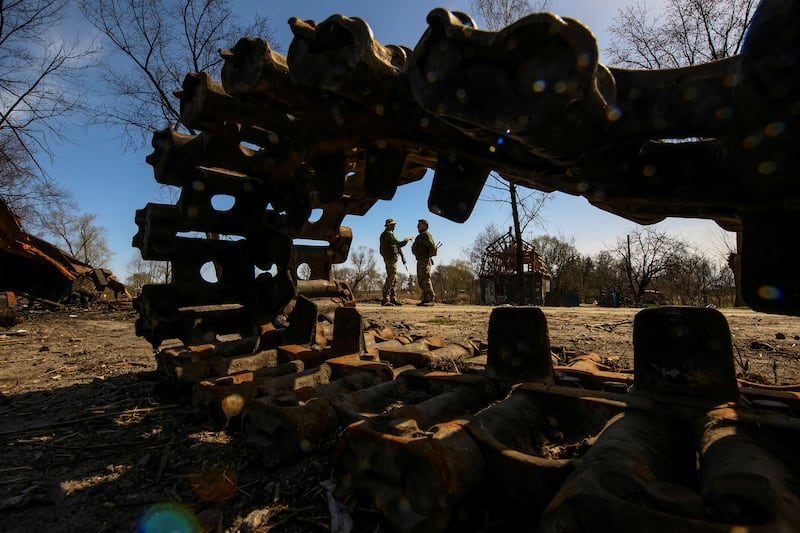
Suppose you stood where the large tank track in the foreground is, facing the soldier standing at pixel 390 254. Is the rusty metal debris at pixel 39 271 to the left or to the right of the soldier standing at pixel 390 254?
left

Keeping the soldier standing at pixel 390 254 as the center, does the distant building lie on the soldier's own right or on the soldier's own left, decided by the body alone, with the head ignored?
on the soldier's own left

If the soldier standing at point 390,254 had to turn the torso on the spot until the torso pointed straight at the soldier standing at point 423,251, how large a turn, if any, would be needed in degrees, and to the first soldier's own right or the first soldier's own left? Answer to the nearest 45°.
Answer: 0° — they already face them

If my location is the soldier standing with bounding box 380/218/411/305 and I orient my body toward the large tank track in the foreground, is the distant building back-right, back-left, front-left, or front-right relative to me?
back-left

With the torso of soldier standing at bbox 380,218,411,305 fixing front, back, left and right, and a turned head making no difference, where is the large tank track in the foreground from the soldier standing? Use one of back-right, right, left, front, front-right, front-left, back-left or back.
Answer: right

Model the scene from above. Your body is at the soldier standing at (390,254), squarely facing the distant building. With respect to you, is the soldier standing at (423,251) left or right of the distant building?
right

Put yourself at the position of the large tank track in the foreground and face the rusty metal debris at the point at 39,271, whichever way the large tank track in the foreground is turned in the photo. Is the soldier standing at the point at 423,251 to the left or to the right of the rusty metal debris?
right

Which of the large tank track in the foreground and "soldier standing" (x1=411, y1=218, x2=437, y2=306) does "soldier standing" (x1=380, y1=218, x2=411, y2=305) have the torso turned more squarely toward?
the soldier standing

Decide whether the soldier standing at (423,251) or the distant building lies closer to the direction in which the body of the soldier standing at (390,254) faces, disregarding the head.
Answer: the soldier standing

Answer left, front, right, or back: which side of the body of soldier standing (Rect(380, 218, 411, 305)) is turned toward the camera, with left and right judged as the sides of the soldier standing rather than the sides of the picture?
right

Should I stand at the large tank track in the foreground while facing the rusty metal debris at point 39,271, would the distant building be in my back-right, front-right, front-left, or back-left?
front-right

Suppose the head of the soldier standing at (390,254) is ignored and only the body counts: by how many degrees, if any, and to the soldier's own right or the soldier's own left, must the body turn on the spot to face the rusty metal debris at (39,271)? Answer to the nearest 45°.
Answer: approximately 180°
